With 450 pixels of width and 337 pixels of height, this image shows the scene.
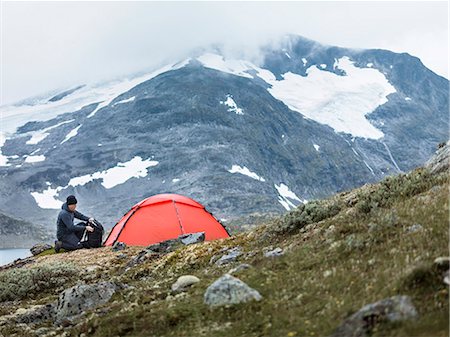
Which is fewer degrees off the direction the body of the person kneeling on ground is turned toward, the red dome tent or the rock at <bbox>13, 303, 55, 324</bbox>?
the red dome tent

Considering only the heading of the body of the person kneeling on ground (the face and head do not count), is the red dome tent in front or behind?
in front

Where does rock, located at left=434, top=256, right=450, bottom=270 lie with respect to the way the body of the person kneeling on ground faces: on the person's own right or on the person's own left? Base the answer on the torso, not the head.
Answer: on the person's own right

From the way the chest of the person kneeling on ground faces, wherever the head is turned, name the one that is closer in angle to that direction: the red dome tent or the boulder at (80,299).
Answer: the red dome tent

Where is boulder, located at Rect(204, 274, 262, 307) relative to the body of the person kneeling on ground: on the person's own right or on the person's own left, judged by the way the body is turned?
on the person's own right

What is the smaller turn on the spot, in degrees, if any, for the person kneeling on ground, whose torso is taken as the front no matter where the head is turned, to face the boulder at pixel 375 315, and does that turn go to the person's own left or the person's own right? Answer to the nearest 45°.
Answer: approximately 90° to the person's own right

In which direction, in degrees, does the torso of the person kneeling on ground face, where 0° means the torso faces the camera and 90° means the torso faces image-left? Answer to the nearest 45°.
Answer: approximately 270°

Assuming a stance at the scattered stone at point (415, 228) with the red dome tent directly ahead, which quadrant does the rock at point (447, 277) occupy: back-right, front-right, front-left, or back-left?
back-left

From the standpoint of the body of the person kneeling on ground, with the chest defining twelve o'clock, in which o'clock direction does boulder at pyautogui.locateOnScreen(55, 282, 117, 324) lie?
The boulder is roughly at 3 o'clock from the person kneeling on ground.

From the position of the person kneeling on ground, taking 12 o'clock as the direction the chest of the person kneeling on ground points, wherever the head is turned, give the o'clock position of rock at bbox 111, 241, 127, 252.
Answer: The rock is roughly at 12 o'clock from the person kneeling on ground.
